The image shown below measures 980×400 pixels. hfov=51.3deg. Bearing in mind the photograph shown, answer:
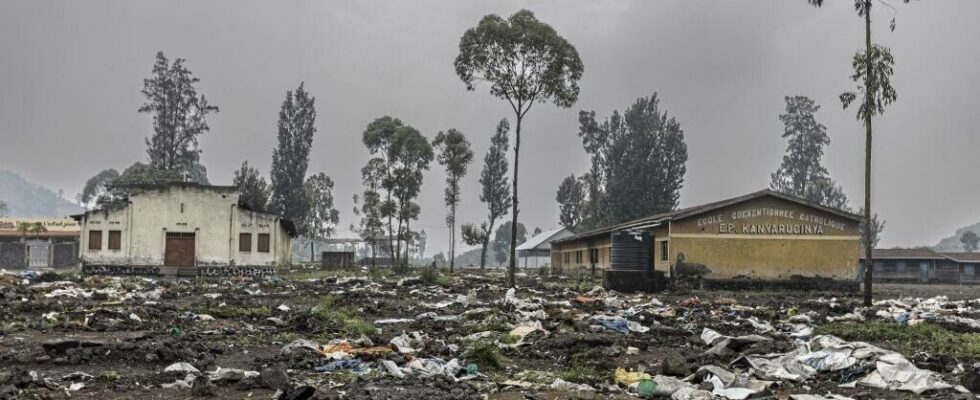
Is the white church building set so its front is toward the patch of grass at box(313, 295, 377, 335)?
yes

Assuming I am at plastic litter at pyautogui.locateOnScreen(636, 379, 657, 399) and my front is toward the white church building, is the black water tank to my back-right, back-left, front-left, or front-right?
front-right

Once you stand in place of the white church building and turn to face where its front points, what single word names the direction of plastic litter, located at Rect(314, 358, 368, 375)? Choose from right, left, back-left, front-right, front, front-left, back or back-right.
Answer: front

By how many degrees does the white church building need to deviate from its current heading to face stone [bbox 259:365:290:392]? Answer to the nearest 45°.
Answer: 0° — it already faces it

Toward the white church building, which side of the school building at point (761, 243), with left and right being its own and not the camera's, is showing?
right

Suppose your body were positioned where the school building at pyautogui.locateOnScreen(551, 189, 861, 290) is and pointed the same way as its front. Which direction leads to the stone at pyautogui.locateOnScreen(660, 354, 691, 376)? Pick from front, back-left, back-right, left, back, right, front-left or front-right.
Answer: front

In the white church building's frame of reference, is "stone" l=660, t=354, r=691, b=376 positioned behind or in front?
in front

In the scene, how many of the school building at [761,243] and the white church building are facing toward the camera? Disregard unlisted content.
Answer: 2

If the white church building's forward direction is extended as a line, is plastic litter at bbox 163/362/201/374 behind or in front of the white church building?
in front

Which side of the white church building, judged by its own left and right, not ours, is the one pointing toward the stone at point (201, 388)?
front

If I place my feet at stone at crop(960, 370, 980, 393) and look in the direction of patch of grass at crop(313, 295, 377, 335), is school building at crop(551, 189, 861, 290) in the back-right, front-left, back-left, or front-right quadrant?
front-right

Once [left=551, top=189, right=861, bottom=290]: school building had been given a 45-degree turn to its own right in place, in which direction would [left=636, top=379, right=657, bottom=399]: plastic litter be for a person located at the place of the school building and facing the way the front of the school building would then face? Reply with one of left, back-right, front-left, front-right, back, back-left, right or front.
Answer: front-left

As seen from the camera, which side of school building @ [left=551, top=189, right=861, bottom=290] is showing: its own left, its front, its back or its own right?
front

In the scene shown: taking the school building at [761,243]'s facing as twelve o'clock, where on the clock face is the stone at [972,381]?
The stone is roughly at 12 o'clock from the school building.

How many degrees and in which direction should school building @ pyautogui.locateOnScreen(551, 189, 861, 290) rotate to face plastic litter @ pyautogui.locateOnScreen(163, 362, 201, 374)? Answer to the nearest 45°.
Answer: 0° — it already faces it

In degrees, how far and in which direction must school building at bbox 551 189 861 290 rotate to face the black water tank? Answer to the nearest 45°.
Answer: approximately 45° to its right

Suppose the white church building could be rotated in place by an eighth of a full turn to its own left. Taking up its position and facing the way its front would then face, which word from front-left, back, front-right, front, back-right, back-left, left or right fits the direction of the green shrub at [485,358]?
front-right

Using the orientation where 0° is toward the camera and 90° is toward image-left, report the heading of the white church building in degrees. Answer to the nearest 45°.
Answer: approximately 0°

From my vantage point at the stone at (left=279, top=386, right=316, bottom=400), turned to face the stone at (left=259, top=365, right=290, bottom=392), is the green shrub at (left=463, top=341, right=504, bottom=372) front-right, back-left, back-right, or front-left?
front-right
